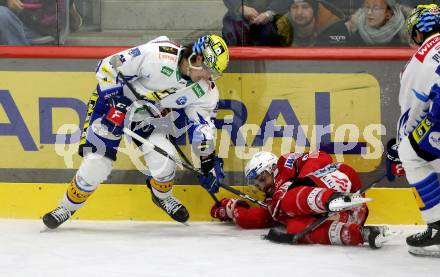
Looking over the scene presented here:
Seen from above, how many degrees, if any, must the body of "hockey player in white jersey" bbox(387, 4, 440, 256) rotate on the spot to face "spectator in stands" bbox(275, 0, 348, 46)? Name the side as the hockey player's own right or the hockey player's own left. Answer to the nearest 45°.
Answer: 0° — they already face them

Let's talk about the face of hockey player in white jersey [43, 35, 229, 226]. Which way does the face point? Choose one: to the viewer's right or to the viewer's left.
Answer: to the viewer's right

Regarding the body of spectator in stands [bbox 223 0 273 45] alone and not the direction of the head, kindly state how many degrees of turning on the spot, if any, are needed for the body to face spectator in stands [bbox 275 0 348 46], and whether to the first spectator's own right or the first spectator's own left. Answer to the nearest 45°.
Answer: approximately 90° to the first spectator's own left

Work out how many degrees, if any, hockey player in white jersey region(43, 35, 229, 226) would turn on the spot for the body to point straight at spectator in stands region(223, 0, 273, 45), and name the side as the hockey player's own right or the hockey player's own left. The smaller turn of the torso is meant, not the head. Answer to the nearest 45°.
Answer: approximately 90° to the hockey player's own left

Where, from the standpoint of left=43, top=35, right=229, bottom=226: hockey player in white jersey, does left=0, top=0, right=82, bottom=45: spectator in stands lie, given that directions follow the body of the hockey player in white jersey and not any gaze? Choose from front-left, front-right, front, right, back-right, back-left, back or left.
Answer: back

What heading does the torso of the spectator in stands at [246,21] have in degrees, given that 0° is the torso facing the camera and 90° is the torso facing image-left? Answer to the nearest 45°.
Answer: approximately 0°

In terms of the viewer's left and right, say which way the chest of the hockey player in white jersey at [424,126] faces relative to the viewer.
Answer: facing away from the viewer and to the left of the viewer

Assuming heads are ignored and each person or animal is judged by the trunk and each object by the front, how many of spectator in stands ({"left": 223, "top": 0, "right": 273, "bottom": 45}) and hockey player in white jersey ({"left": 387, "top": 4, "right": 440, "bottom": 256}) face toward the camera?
1
